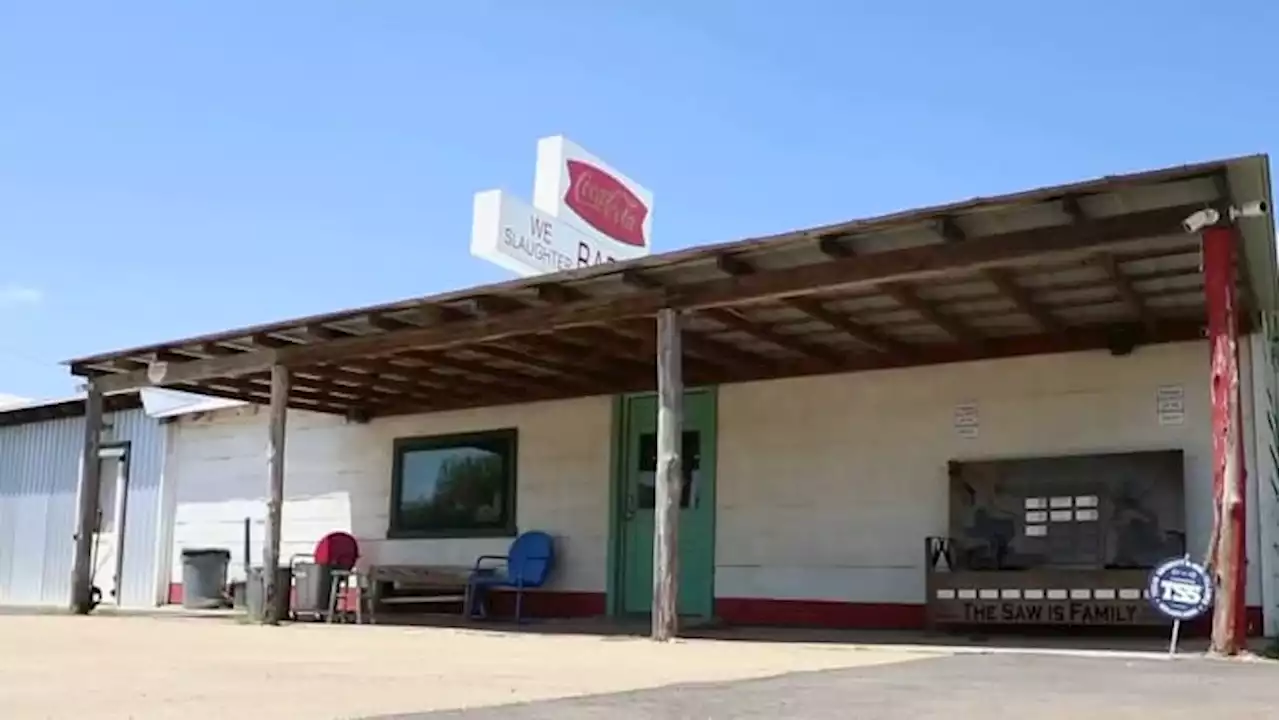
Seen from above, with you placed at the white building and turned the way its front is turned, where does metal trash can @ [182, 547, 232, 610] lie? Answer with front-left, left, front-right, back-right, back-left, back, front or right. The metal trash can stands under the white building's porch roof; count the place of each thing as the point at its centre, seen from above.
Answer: right

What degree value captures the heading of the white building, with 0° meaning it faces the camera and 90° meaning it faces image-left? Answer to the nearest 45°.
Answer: approximately 45°

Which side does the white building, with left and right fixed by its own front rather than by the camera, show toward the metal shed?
right

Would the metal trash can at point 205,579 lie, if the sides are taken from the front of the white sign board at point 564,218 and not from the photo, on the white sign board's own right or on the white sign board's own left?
on the white sign board's own right

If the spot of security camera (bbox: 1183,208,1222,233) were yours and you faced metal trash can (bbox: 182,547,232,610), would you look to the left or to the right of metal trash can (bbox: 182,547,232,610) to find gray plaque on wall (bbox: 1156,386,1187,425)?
right

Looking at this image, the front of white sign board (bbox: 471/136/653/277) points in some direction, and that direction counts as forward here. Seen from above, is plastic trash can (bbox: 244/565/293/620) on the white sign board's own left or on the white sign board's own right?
on the white sign board's own right

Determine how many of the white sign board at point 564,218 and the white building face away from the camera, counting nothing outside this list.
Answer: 0
